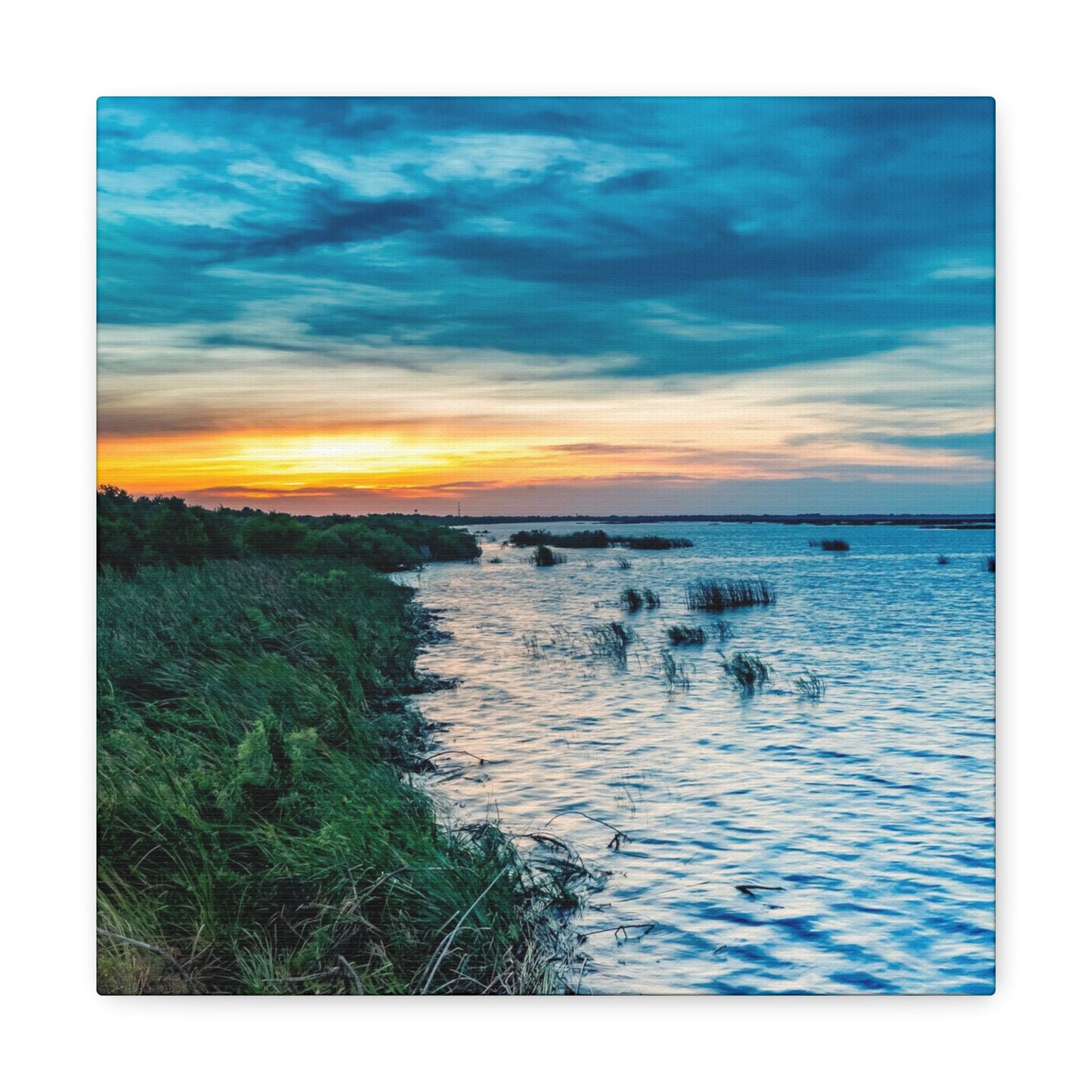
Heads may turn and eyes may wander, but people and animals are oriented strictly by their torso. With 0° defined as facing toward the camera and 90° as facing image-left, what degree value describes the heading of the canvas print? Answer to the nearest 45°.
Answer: approximately 0°
